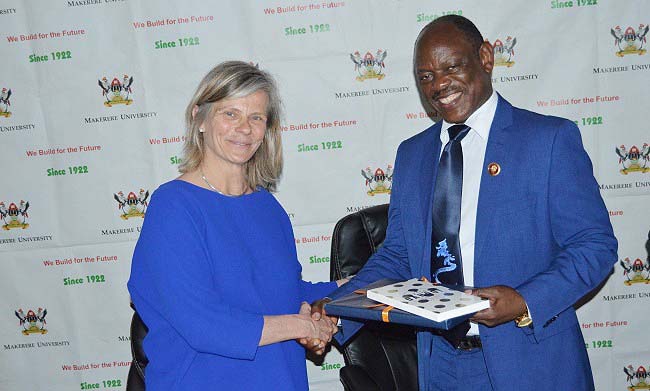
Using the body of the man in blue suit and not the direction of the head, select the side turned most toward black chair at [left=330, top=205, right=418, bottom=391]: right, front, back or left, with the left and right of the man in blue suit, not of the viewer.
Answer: right

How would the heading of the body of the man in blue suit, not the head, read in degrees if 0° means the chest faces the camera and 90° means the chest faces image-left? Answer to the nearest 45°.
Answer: approximately 45°

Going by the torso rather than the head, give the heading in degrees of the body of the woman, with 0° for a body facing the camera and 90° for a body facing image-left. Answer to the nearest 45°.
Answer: approximately 315°

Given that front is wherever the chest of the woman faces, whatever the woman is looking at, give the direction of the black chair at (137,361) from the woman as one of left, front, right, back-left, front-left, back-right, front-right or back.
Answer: back

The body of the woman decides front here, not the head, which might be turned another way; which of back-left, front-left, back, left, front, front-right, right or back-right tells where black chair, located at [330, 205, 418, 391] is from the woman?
left

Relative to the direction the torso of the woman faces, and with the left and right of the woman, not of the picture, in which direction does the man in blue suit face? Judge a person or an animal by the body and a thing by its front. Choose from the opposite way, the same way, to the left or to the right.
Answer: to the right

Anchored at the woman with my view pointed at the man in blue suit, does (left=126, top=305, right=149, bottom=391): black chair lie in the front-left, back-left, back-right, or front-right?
back-left

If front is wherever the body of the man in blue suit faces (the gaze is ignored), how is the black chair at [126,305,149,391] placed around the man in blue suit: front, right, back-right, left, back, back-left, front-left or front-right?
front-right

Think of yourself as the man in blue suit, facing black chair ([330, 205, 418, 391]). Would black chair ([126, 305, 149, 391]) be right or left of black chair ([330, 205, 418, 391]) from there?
left

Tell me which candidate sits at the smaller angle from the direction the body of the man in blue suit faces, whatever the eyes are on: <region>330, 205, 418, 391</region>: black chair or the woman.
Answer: the woman
